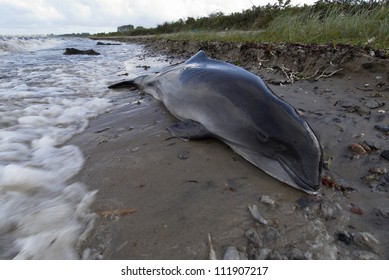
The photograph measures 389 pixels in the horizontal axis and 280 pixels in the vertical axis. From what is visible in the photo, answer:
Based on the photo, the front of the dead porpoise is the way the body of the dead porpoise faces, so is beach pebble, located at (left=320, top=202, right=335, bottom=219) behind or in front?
in front

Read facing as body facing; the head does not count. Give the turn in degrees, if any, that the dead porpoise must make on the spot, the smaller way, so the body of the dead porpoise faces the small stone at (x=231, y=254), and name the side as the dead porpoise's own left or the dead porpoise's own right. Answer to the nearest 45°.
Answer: approximately 45° to the dead porpoise's own right

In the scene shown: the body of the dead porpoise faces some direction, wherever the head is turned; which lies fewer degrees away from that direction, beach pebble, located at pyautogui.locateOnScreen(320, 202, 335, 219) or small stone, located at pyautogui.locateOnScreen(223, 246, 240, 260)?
the beach pebble

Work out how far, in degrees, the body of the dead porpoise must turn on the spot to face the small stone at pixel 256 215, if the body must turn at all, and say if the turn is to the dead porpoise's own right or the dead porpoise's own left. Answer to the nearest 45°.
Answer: approximately 45° to the dead porpoise's own right

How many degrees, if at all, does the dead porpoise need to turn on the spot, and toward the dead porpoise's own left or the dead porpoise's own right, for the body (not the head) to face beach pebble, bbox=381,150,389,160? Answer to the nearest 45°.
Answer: approximately 45° to the dead porpoise's own left

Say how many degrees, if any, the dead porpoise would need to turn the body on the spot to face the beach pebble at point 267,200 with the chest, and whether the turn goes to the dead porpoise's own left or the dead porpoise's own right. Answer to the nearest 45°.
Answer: approximately 45° to the dead porpoise's own right

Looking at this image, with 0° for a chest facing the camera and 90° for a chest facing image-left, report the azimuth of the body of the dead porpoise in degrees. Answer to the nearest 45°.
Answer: approximately 315°

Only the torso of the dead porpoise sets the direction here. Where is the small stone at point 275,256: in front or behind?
in front
